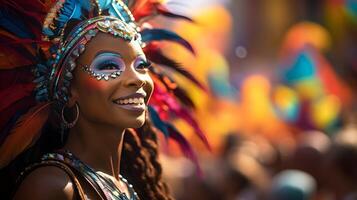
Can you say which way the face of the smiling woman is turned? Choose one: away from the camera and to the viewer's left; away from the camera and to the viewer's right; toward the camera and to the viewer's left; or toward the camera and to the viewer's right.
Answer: toward the camera and to the viewer's right

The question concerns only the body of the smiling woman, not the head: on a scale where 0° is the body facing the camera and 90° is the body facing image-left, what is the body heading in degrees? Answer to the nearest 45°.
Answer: approximately 315°
